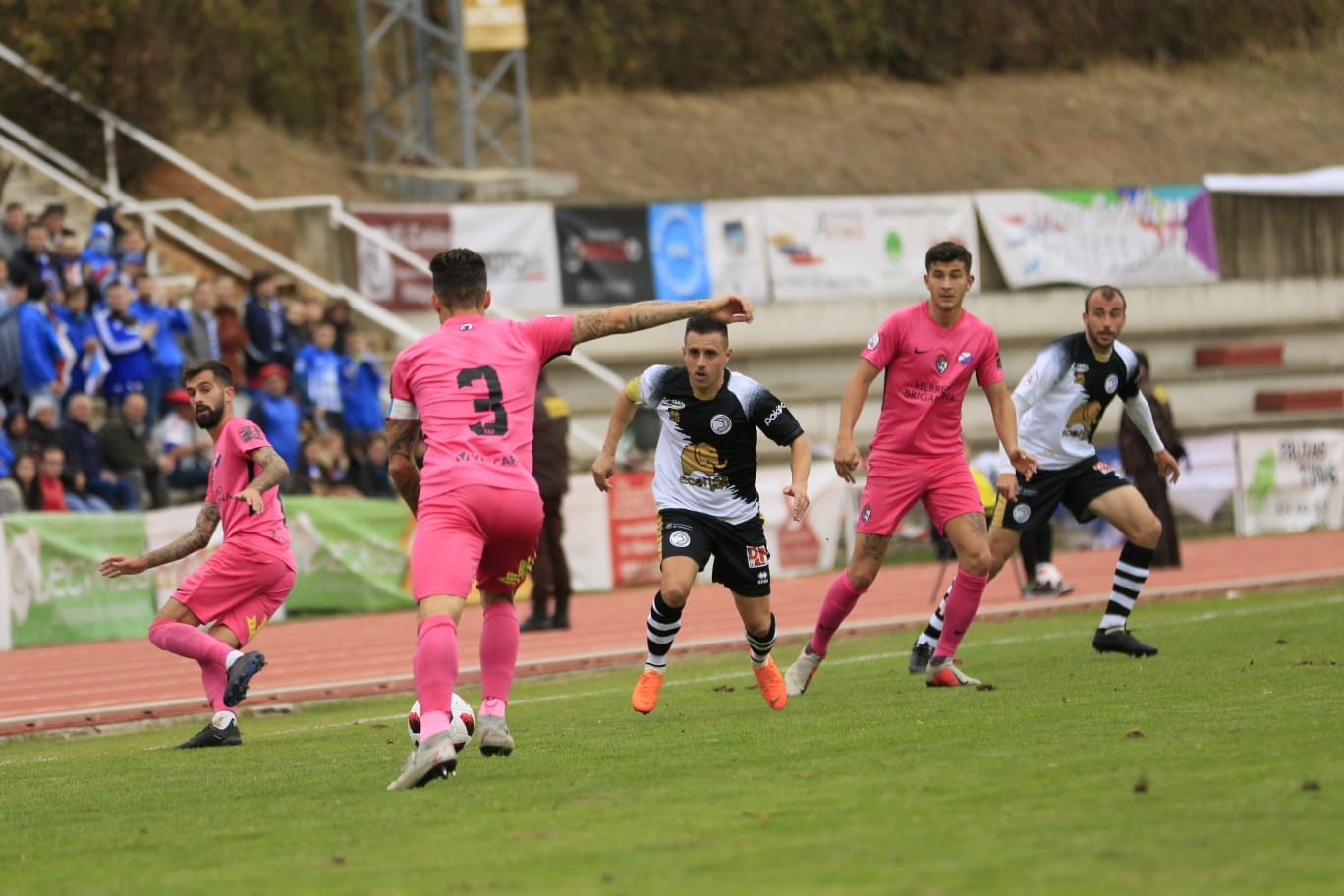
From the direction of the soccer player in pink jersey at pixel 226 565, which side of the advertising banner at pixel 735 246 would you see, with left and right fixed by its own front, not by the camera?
front

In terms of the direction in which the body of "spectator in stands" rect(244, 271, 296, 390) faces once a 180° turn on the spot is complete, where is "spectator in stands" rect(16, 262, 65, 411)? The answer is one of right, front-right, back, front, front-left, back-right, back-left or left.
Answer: left

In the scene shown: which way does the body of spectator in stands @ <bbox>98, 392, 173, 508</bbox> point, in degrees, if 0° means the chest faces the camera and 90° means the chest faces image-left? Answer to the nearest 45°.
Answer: approximately 315°

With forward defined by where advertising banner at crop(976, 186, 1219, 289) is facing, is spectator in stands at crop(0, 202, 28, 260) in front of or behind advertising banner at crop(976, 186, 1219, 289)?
in front

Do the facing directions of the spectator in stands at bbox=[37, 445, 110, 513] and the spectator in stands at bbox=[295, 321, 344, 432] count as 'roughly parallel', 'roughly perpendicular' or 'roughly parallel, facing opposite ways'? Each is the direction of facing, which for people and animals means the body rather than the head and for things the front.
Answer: roughly parallel

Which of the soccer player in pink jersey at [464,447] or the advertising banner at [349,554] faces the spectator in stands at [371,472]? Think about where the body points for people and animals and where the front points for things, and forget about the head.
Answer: the soccer player in pink jersey

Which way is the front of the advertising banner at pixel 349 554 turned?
toward the camera

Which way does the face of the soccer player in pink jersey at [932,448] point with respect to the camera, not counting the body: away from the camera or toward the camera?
toward the camera

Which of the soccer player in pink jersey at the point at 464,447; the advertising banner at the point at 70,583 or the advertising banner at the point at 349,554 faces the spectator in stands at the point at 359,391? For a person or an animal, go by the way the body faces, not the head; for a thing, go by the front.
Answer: the soccer player in pink jersey

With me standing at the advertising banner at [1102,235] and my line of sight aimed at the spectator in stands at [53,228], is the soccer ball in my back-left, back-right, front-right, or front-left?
front-left

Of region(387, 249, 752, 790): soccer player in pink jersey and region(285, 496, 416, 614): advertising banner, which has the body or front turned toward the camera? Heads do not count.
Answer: the advertising banner

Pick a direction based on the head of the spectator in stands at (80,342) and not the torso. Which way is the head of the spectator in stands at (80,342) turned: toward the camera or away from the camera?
toward the camera

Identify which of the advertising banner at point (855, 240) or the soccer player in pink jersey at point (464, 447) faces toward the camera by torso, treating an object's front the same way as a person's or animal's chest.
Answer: the advertising banner

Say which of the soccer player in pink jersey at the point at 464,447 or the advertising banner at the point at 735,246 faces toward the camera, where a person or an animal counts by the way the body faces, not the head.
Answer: the advertising banner

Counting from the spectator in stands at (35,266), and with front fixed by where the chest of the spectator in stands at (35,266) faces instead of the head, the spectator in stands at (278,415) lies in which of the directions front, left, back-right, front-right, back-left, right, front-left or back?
front-left
